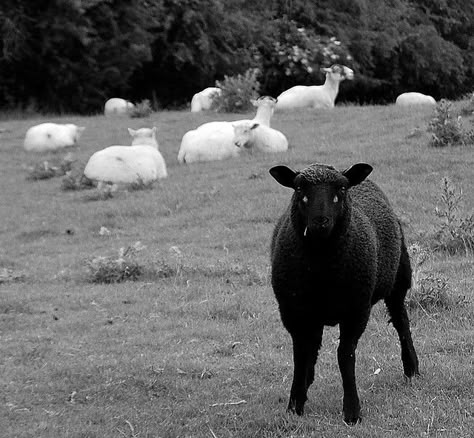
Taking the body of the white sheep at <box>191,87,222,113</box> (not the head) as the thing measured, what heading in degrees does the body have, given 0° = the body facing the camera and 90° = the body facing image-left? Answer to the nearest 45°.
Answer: approximately 270°

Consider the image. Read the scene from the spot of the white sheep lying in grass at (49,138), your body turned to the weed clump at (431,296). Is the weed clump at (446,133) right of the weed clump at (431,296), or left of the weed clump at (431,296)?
left

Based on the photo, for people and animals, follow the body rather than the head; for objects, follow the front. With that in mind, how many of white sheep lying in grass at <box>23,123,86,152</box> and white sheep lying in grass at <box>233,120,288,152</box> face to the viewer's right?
1

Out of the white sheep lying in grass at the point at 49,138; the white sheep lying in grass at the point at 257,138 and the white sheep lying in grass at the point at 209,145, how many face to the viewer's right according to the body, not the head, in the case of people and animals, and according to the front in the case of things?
2

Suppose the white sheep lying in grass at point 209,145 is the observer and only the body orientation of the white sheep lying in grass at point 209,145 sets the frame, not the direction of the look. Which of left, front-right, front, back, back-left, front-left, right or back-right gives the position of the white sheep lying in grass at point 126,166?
back-right

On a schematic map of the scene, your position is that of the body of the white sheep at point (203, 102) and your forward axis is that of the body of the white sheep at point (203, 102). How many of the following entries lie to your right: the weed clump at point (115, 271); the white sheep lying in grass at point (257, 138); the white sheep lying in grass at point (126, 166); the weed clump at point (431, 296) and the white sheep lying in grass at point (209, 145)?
5

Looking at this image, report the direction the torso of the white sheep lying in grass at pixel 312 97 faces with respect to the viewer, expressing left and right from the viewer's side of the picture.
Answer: facing to the right of the viewer

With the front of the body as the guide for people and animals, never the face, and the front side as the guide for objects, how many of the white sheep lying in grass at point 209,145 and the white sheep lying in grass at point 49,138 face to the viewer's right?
2

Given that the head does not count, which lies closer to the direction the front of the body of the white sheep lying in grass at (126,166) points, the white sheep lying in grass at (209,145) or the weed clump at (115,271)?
the white sheep lying in grass

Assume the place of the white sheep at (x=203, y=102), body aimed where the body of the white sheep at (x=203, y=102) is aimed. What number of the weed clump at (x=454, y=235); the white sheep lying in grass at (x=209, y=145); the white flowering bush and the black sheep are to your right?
3

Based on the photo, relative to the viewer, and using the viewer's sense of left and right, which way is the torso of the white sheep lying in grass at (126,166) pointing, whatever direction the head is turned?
facing to the right of the viewer

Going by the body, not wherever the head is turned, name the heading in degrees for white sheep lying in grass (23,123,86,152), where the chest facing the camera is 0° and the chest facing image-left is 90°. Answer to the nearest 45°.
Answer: approximately 270°

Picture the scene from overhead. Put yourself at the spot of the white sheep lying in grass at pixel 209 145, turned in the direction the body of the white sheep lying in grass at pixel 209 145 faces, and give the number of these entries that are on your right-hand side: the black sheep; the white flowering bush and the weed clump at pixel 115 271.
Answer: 2
